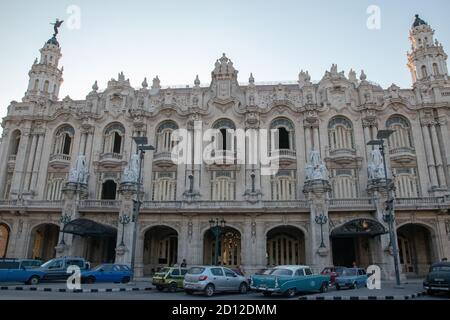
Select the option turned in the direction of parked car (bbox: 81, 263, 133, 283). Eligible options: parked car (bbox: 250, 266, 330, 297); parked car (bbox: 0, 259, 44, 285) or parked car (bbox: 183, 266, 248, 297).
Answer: parked car (bbox: 0, 259, 44, 285)

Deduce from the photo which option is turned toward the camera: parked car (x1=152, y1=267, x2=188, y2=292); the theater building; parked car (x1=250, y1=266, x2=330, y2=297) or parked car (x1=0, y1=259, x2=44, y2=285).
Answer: the theater building

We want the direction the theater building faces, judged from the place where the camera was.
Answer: facing the viewer

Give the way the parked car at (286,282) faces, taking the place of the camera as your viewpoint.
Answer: facing away from the viewer and to the right of the viewer

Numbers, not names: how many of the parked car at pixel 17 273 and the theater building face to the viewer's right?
1

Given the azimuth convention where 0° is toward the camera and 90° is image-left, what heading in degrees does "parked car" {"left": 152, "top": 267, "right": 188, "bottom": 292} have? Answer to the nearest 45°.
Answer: approximately 225°

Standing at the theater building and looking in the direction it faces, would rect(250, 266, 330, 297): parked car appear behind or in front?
in front

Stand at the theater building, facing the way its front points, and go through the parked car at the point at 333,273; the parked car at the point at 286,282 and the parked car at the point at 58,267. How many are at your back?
0

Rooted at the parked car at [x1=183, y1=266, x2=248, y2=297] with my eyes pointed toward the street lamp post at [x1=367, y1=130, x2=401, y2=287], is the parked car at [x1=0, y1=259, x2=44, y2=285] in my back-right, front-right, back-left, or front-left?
back-left

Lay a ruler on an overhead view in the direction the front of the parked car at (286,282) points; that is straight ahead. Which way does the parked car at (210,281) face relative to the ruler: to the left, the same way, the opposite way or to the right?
the same way

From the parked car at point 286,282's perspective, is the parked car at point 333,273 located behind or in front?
in front

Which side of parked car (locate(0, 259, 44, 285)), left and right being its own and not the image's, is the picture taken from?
right

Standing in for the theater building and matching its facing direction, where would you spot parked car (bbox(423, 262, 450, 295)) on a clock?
The parked car is roughly at 11 o'clock from the theater building.

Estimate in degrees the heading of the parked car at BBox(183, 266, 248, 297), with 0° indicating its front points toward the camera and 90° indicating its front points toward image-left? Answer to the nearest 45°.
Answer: approximately 225°

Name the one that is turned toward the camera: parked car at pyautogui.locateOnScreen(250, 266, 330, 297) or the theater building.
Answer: the theater building

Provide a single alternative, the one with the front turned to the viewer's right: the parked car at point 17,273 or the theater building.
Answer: the parked car
